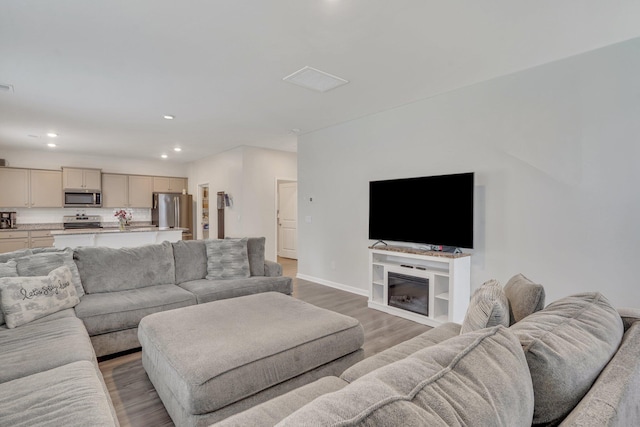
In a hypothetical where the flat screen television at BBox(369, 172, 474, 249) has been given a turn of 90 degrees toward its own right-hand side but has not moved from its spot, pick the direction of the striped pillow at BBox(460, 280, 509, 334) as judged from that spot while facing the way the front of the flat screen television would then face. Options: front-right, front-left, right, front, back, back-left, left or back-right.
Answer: back-left

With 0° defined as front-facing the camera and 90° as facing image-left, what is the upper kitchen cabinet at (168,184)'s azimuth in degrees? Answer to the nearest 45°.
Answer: approximately 0°

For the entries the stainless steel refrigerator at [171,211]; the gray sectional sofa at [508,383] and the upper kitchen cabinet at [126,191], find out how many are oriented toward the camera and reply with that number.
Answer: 2

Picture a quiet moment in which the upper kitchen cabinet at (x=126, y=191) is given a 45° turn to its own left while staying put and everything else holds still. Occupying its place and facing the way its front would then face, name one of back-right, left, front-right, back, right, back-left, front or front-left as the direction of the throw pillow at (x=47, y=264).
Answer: front-right

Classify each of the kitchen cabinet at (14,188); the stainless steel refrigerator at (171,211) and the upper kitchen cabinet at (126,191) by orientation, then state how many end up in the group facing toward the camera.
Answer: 3

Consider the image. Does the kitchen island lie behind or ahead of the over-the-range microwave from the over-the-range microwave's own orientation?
ahead

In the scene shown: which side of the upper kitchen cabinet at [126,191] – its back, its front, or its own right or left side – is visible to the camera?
front

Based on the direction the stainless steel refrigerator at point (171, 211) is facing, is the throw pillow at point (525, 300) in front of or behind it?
in front

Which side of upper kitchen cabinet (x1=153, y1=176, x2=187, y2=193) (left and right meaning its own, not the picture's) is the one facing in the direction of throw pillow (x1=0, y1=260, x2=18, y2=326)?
front

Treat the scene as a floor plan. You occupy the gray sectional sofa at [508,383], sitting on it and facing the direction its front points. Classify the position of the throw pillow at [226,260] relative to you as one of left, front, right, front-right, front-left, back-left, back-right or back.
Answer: front

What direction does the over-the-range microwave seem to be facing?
toward the camera

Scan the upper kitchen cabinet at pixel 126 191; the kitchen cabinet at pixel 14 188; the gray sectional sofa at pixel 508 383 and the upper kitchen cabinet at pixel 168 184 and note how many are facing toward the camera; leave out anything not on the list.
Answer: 3

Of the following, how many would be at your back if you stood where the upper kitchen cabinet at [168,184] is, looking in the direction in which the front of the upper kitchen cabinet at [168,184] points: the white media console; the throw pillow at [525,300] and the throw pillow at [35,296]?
0

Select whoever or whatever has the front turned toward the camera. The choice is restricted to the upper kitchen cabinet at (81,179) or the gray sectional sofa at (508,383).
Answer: the upper kitchen cabinet

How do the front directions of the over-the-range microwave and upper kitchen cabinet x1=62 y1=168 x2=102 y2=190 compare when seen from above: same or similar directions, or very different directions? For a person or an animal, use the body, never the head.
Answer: same or similar directions

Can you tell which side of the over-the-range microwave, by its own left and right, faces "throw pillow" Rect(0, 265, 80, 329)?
front

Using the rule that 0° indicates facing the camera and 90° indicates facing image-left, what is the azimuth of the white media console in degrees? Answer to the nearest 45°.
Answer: approximately 45°

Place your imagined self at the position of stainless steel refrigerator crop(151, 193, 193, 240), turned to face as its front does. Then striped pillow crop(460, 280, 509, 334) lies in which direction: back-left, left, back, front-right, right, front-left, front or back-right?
front

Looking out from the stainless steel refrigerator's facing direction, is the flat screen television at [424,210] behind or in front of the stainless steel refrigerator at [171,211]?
in front

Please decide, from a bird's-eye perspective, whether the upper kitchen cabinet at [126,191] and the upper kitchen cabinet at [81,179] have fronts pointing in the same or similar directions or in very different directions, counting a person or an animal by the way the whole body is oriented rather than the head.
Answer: same or similar directions
